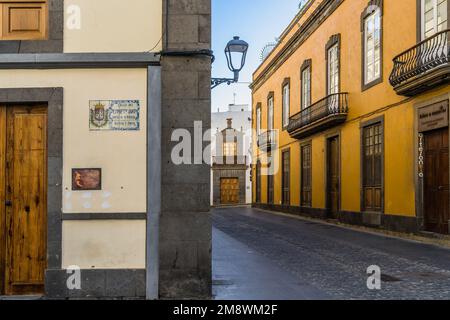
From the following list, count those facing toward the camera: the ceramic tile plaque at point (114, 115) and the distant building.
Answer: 2

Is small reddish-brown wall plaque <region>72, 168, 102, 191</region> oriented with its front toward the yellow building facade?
no

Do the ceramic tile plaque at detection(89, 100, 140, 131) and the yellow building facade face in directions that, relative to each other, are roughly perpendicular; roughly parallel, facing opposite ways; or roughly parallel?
roughly perpendicular

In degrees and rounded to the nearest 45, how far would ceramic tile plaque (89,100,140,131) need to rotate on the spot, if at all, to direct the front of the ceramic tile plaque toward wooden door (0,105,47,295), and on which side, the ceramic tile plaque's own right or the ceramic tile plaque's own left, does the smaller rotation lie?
approximately 90° to the ceramic tile plaque's own right

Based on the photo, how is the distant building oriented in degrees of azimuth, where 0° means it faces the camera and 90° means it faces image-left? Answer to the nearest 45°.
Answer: approximately 0°

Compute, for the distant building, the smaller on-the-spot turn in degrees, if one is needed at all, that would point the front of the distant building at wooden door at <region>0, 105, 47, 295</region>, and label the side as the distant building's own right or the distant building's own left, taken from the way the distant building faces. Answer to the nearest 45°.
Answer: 0° — it already faces it

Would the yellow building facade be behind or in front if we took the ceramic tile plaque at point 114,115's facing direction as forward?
behind

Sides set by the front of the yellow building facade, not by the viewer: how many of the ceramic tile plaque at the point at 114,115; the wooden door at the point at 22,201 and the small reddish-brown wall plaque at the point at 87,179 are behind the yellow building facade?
0

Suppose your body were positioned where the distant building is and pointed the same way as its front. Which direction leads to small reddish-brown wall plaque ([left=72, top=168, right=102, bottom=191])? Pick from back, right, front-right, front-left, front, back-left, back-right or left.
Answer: front

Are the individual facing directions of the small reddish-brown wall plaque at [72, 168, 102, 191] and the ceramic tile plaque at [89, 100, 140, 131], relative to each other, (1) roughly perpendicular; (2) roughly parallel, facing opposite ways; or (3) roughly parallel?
roughly parallel

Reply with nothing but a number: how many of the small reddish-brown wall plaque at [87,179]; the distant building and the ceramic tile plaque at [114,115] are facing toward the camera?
3

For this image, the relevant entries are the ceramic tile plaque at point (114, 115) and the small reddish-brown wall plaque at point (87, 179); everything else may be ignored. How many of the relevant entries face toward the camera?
2

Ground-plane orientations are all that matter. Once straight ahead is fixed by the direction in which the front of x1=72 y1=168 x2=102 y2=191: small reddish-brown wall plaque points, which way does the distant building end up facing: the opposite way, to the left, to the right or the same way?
the same way

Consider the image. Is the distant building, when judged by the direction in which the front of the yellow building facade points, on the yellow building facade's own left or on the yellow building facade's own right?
on the yellow building facade's own right

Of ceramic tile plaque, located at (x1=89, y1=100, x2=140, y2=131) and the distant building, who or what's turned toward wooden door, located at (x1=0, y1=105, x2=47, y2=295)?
the distant building

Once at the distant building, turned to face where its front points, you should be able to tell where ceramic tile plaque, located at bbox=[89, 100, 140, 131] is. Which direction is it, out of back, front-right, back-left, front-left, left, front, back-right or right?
front
